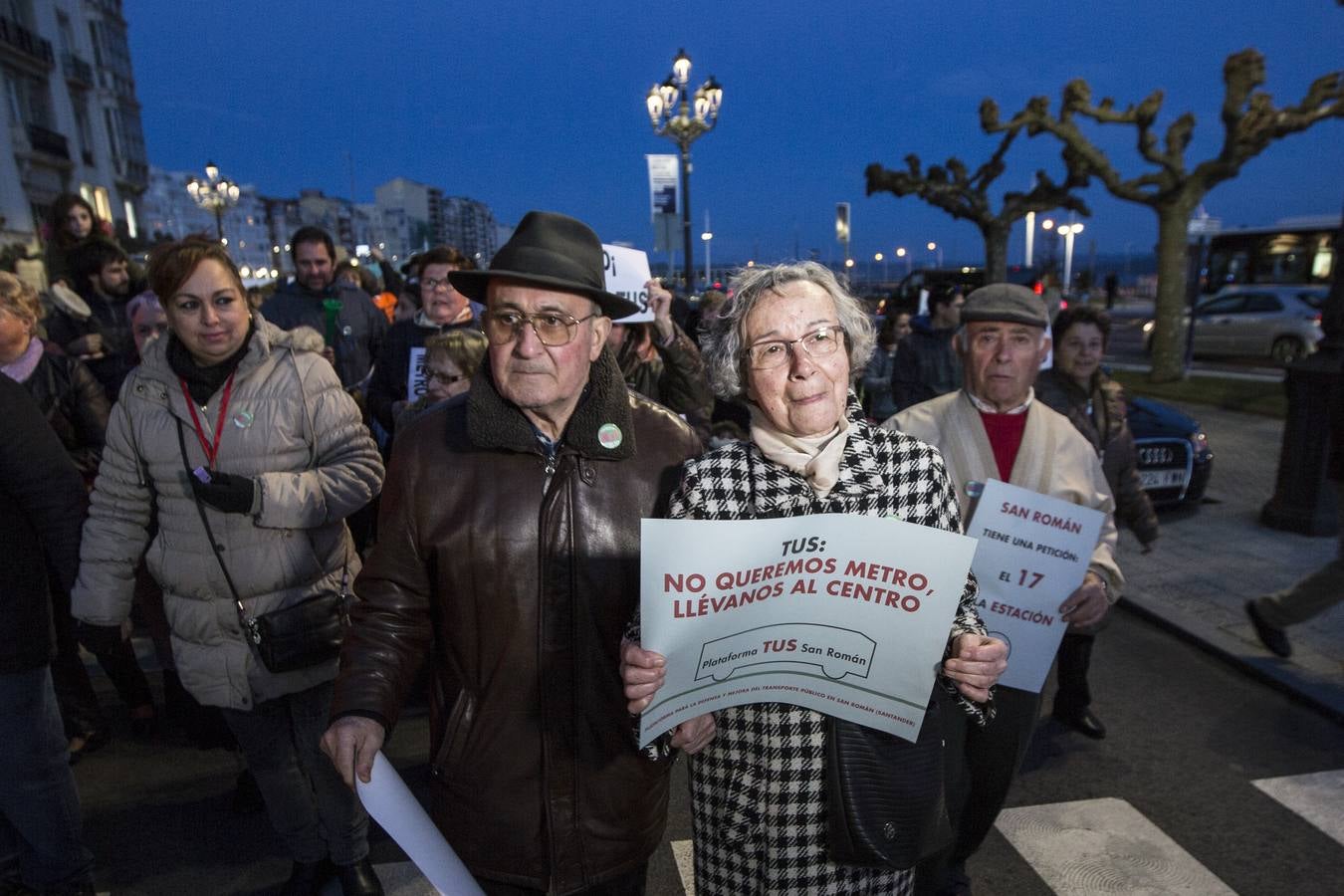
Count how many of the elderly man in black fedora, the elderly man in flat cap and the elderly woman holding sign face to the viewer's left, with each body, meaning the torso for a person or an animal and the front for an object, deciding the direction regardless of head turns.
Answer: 0

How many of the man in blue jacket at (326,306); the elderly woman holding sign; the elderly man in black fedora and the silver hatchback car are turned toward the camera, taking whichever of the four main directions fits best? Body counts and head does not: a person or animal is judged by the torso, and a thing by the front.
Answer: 3

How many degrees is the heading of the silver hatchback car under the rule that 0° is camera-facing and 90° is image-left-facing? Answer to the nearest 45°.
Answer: approximately 90°

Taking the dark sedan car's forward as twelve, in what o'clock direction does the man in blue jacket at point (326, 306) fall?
The man in blue jacket is roughly at 3 o'clock from the dark sedan car.

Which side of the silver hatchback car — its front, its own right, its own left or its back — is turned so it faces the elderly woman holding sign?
left

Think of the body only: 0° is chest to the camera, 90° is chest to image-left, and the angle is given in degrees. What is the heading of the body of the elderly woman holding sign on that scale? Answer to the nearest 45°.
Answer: approximately 0°

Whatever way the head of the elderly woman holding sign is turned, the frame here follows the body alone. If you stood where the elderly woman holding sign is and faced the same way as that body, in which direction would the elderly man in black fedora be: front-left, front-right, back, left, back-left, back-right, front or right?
right

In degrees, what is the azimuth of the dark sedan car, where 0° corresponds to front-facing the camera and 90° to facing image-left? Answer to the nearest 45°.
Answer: approximately 315°

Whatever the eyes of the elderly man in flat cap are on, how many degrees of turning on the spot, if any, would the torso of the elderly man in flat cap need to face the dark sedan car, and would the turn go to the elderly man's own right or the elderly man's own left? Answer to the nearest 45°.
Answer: approximately 180°

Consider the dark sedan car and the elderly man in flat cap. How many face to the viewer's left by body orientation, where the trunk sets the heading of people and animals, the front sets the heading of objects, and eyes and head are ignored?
0

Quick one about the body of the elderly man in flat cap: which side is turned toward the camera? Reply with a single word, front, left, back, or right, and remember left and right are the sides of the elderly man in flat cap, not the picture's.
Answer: front

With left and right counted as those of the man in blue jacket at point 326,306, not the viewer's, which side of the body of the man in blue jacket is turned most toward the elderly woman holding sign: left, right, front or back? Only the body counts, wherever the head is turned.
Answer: front
